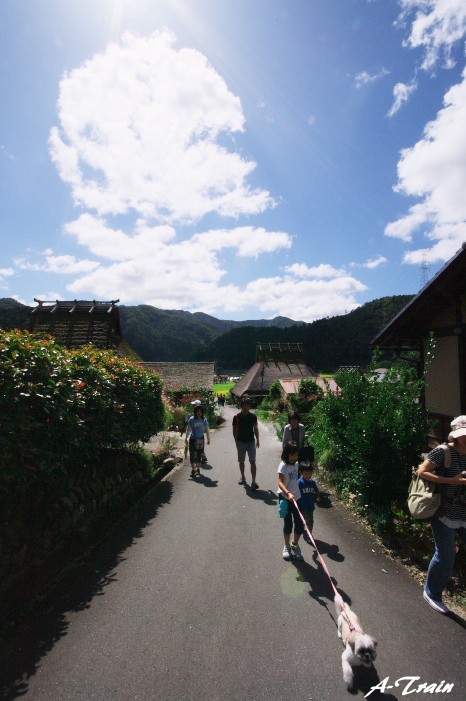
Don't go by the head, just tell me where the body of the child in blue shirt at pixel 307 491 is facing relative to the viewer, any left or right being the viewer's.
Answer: facing the viewer

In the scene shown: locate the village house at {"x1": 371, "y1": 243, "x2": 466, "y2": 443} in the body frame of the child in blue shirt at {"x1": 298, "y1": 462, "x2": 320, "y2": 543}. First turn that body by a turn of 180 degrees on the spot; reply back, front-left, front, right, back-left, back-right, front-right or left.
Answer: front-right

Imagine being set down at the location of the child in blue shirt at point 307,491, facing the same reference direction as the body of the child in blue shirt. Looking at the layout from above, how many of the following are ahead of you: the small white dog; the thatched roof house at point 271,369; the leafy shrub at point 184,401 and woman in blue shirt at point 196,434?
1

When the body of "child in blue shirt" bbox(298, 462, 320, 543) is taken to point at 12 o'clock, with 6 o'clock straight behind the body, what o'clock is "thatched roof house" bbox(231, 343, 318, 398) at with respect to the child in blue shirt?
The thatched roof house is roughly at 6 o'clock from the child in blue shirt.

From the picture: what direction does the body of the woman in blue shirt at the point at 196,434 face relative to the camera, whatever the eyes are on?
toward the camera

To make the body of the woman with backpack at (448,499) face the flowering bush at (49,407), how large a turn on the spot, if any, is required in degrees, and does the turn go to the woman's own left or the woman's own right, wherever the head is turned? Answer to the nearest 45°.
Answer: approximately 135° to the woman's own right

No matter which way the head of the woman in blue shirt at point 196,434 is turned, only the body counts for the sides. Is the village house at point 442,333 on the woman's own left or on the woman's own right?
on the woman's own left

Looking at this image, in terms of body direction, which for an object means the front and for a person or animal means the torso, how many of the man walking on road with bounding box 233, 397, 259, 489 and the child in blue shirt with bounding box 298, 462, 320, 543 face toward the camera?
2

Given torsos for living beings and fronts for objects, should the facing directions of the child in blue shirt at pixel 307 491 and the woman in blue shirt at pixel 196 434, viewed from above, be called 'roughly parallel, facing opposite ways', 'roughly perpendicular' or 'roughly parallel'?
roughly parallel

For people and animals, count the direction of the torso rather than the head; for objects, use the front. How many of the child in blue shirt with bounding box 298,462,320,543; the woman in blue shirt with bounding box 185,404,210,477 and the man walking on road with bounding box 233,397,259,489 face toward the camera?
3

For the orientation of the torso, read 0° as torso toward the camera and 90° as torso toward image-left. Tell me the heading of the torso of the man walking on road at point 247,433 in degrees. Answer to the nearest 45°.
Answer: approximately 0°

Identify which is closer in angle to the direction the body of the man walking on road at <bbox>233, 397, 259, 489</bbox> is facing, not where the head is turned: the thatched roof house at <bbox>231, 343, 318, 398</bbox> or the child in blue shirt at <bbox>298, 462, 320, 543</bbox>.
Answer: the child in blue shirt

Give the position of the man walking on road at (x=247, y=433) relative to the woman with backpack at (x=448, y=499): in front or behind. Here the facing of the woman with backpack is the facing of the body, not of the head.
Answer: behind

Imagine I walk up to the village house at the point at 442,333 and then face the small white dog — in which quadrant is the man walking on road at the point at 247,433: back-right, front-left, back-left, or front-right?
front-right
